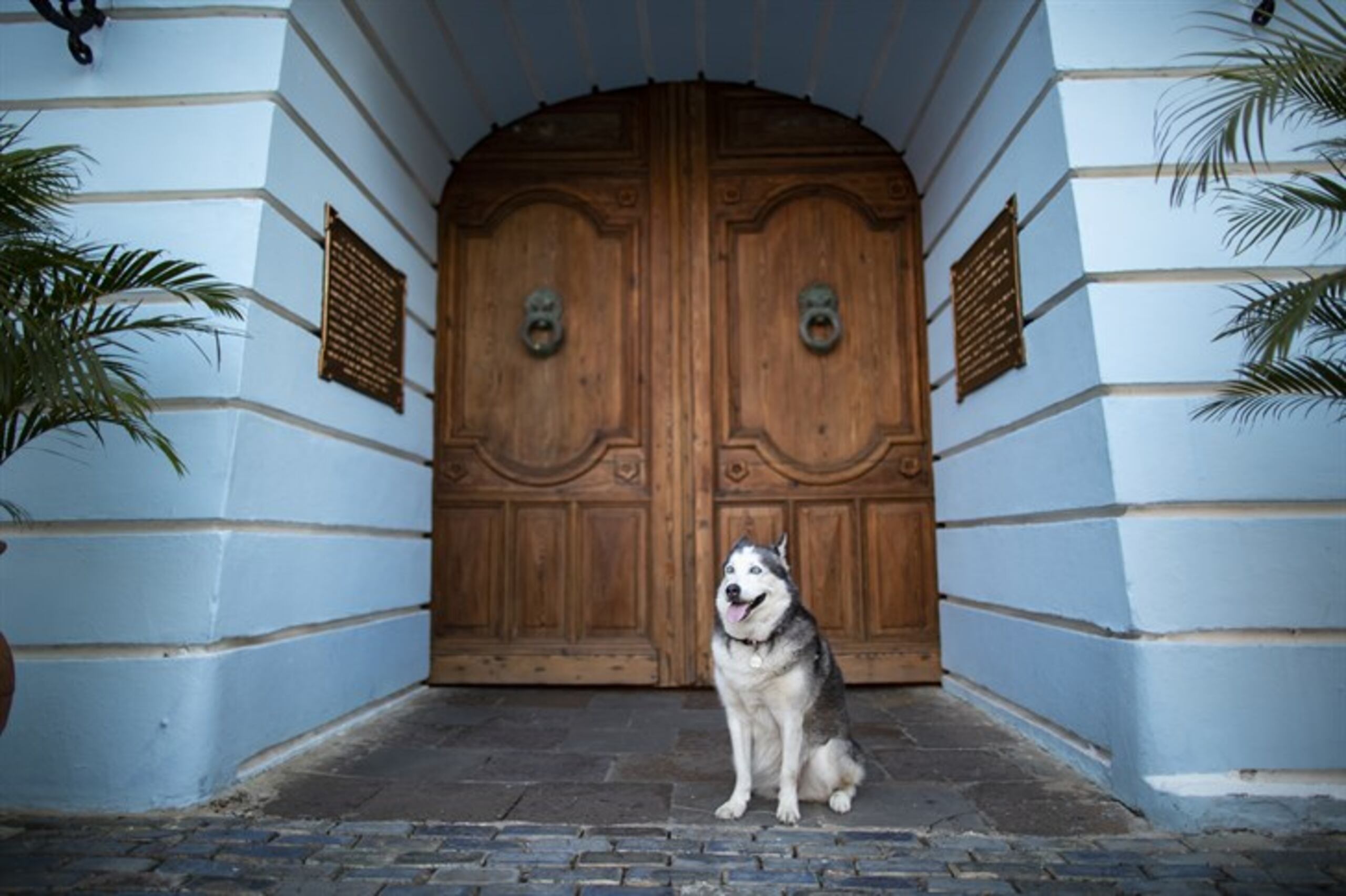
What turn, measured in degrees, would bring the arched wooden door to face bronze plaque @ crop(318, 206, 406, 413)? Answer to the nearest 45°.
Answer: approximately 45° to its right

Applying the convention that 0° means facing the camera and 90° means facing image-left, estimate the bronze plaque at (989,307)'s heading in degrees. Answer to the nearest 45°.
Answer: approximately 45°

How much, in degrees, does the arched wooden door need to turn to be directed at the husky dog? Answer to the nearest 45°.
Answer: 0° — it already faces it

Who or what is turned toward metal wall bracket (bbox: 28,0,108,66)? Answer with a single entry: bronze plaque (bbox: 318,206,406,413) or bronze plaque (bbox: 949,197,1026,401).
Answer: bronze plaque (bbox: 949,197,1026,401)

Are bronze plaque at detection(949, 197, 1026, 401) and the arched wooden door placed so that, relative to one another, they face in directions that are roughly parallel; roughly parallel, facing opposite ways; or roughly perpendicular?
roughly perpendicular

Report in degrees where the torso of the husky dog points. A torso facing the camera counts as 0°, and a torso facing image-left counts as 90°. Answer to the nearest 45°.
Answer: approximately 45°

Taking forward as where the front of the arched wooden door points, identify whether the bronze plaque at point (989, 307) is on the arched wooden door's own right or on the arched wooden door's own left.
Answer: on the arched wooden door's own left

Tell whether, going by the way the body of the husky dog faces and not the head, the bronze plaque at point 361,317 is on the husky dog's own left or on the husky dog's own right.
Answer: on the husky dog's own right

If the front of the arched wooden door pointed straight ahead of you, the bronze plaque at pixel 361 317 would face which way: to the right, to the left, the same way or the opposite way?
to the left
